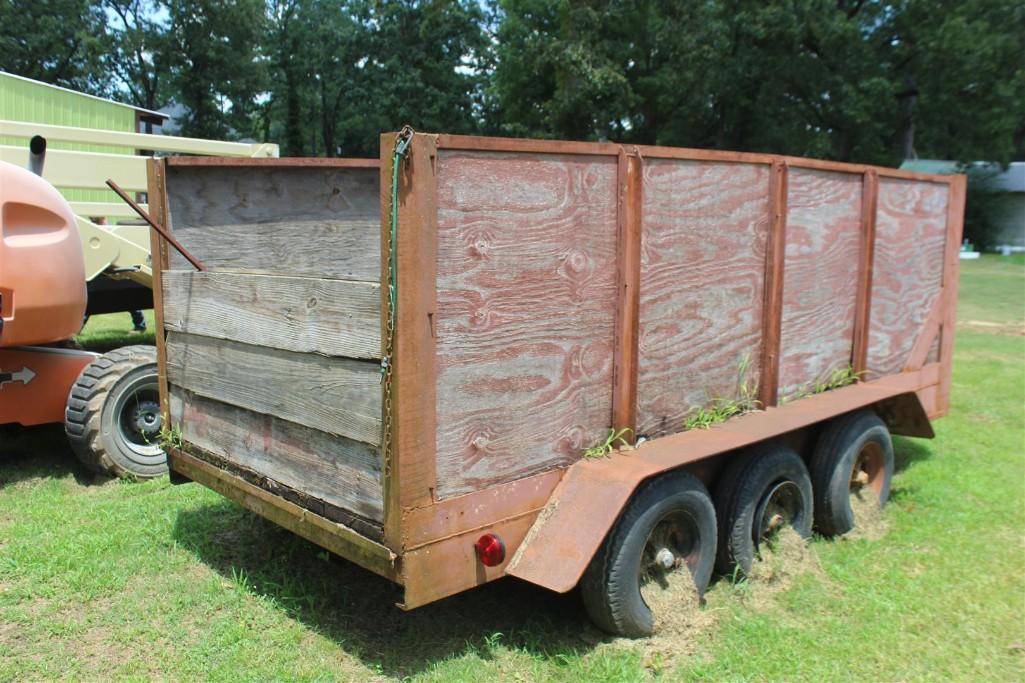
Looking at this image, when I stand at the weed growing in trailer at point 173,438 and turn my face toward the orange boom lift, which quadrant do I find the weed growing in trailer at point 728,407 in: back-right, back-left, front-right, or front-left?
back-right

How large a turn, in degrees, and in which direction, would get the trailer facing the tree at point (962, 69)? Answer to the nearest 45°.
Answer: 0° — it already faces it

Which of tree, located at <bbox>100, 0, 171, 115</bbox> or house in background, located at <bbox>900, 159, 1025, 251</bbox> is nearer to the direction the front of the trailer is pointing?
the house in background

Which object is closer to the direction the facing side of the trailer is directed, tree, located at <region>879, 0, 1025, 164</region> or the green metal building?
the tree

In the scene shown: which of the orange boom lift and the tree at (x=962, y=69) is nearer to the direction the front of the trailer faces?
the tree

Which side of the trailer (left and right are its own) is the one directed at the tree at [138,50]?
left

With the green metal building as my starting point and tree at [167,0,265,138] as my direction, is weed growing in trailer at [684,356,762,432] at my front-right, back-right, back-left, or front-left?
back-right

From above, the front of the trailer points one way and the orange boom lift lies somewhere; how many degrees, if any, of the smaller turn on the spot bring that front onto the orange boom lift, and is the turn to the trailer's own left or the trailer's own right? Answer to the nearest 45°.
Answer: approximately 90° to the trailer's own left

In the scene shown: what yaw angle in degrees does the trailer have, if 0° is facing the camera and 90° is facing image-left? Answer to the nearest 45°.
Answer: approximately 225°

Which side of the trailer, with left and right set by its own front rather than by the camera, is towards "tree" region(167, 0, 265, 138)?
left

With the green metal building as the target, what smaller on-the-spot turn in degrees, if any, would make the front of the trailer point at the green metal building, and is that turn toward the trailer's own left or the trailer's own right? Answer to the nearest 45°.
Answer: approximately 90° to the trailer's own left

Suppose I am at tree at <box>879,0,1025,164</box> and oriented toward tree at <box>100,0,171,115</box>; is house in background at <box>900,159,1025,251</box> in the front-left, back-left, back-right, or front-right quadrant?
back-right

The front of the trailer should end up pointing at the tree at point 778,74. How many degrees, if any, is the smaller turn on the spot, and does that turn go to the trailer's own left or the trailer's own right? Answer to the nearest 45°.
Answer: approximately 45° to the trailer's own left
